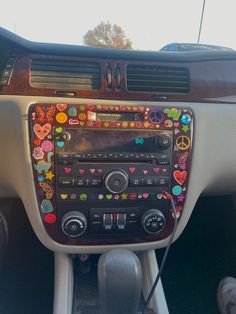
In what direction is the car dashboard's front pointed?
toward the camera

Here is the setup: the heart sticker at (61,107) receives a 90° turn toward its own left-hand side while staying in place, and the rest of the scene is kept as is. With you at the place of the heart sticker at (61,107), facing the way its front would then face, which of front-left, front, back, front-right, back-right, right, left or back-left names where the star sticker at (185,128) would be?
front

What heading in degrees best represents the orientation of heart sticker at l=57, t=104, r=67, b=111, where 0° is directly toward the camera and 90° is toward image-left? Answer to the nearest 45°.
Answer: approximately 0°

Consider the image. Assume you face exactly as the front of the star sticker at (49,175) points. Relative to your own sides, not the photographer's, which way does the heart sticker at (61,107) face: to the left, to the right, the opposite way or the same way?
the same way

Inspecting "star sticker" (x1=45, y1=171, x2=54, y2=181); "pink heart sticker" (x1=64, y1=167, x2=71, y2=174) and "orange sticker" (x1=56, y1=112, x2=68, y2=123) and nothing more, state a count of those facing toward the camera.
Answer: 3

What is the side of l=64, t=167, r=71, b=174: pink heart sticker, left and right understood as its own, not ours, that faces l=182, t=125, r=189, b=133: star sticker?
left

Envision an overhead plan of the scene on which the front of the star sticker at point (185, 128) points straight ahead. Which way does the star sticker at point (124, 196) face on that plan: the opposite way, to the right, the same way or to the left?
the same way

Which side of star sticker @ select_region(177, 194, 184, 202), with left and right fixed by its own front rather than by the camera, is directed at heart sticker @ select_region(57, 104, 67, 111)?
right

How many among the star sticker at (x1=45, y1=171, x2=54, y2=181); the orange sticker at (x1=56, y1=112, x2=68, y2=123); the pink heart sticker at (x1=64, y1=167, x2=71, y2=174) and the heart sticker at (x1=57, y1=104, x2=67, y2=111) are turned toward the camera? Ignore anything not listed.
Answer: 4

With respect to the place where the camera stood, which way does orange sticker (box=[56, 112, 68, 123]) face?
facing the viewer

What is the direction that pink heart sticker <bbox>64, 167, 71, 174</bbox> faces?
toward the camera

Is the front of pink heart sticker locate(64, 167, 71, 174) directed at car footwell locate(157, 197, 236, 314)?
no
